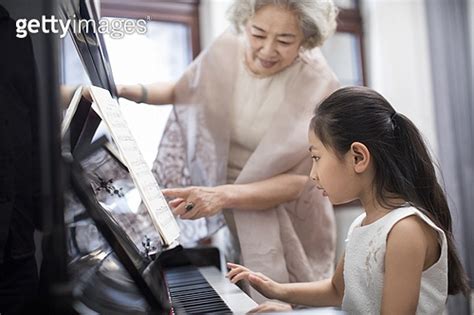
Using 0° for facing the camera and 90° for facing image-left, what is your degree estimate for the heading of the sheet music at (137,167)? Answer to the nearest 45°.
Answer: approximately 270°

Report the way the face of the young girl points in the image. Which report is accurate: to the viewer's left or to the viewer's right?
to the viewer's left

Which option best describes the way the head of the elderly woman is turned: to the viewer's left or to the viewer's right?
to the viewer's left

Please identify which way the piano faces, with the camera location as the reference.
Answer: facing to the right of the viewer

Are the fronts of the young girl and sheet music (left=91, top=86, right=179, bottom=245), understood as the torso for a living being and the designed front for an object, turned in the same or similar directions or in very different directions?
very different directions

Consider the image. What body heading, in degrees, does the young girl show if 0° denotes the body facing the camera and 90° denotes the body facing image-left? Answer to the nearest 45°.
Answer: approximately 90°

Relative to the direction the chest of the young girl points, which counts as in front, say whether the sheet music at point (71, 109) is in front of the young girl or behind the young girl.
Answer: in front

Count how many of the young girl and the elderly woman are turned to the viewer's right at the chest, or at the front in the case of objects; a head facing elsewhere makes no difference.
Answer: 0

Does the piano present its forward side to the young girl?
yes

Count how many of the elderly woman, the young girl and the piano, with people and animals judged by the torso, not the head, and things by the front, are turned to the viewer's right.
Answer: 1

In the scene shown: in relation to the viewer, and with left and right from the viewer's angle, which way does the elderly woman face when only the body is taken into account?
facing the viewer and to the left of the viewer

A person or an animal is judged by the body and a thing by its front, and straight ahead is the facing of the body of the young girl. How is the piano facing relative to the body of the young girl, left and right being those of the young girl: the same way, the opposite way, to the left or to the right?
the opposite way
